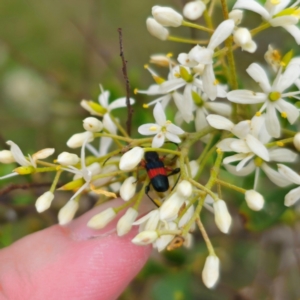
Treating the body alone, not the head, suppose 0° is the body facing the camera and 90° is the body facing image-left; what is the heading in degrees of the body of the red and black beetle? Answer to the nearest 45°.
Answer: approximately 180°
